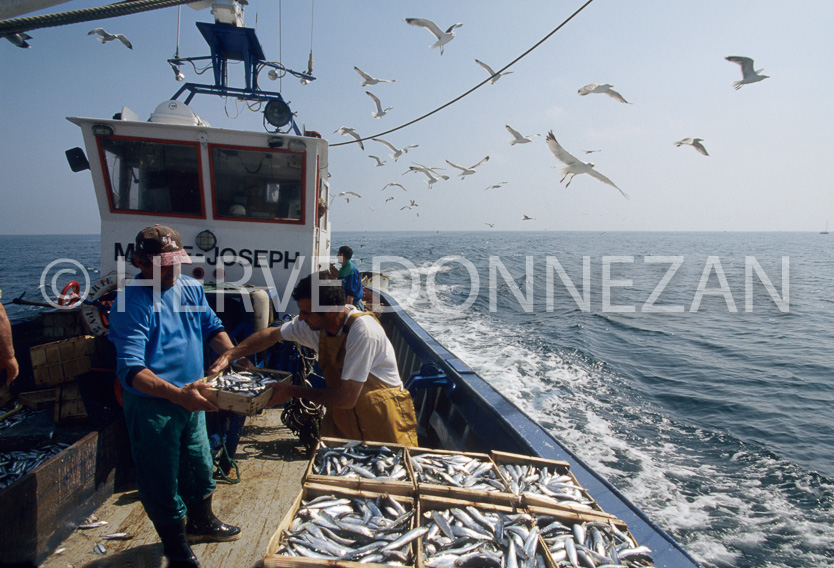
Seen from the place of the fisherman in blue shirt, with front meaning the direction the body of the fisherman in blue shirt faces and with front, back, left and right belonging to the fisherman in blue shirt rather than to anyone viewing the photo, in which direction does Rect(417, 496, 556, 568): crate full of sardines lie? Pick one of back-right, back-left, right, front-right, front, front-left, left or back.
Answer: front

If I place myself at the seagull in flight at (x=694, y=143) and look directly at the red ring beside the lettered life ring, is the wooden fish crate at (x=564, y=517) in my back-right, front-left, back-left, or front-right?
front-left

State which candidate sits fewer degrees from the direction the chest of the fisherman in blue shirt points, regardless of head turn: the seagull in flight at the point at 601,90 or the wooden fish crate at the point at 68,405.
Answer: the seagull in flight

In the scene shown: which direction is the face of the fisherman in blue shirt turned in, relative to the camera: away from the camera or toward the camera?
toward the camera

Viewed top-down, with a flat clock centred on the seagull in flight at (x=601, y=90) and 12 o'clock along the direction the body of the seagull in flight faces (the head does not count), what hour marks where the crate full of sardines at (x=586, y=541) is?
The crate full of sardines is roughly at 9 o'clock from the seagull in flight.

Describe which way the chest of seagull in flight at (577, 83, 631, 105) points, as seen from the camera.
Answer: to the viewer's left

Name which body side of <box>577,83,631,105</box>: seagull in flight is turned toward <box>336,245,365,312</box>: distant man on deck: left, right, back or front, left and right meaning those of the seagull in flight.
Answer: front

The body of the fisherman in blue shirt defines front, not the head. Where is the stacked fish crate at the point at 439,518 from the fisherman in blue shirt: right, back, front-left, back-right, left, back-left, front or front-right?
front

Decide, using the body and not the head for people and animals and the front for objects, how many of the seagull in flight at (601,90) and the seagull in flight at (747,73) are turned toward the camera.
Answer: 0

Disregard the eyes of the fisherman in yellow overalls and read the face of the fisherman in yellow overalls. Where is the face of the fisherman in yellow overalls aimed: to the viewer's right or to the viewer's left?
to the viewer's left

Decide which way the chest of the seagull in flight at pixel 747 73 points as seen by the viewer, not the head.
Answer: to the viewer's right
